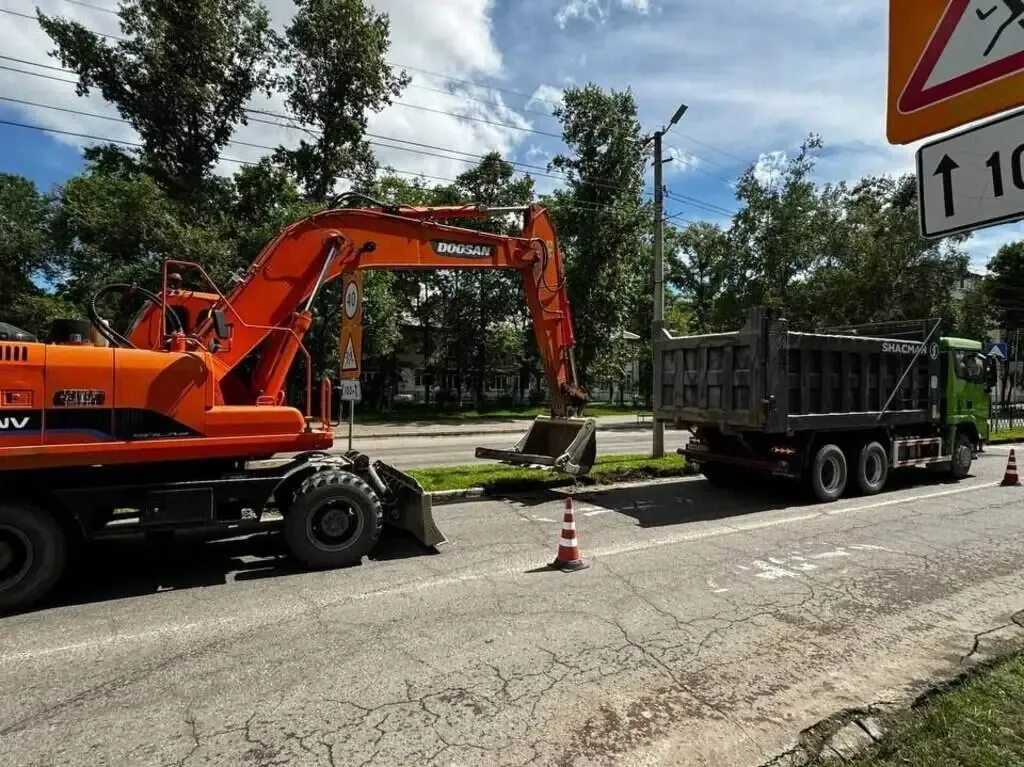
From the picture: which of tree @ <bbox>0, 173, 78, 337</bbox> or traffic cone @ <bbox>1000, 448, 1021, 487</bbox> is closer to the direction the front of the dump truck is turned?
the traffic cone

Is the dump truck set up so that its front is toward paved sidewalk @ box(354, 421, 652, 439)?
no

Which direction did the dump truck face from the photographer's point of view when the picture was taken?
facing away from the viewer and to the right of the viewer

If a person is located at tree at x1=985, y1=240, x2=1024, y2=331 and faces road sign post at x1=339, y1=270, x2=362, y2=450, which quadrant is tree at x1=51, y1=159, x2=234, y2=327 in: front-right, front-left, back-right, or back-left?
front-right

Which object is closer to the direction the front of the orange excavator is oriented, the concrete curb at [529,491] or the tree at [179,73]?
the concrete curb

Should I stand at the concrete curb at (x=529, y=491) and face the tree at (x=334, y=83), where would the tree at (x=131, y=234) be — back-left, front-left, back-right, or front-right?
front-left

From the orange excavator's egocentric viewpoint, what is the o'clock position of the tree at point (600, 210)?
The tree is roughly at 10 o'clock from the orange excavator.

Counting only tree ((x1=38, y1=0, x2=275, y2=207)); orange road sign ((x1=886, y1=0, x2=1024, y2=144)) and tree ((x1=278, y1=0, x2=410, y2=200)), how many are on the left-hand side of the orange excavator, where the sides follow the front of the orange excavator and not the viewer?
2

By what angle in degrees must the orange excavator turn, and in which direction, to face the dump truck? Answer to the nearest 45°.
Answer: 0° — it already faces it

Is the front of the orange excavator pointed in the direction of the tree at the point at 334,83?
no

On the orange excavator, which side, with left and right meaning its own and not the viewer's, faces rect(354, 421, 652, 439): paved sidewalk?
left

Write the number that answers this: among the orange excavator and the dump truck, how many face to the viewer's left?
0

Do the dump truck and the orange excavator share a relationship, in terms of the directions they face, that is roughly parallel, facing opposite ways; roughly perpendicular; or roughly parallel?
roughly parallel

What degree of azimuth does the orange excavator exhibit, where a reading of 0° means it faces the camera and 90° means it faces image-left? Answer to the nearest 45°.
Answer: approximately 270°

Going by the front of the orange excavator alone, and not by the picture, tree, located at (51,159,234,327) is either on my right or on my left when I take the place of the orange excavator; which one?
on my left

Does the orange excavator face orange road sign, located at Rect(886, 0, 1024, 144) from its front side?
no

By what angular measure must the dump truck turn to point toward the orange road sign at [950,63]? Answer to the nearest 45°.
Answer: approximately 135° to its right

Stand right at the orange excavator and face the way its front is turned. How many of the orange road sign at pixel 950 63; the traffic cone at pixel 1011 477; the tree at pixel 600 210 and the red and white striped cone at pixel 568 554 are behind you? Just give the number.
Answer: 0

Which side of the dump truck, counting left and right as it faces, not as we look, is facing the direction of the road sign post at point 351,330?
back

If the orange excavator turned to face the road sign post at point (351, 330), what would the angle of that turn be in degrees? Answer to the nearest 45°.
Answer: approximately 45° to its left

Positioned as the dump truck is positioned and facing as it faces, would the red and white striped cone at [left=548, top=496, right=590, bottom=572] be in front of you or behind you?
behind
